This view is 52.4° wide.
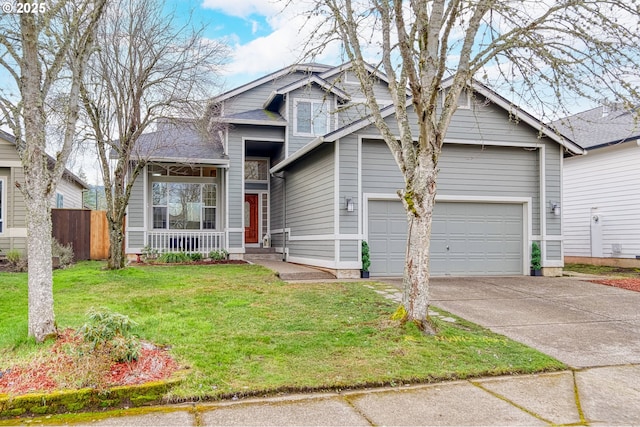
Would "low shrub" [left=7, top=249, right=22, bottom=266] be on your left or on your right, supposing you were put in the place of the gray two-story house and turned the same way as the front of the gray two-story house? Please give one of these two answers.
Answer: on your right

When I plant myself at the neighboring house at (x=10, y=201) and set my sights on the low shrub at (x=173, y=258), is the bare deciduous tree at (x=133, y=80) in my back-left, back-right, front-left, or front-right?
front-right

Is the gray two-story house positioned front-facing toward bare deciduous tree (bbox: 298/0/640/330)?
yes

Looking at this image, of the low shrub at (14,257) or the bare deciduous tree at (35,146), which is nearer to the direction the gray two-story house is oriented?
the bare deciduous tree

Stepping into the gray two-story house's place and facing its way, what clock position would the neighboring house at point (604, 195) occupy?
The neighboring house is roughly at 8 o'clock from the gray two-story house.

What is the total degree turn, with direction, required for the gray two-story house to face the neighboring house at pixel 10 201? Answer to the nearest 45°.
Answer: approximately 90° to its right

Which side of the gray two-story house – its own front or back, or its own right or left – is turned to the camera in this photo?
front

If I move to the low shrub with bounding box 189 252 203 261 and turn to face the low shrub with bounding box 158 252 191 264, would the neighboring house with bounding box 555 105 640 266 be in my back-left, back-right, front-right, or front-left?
back-left

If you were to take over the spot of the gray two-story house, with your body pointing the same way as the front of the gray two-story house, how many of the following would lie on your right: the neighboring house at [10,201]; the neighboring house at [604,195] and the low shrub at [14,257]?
2

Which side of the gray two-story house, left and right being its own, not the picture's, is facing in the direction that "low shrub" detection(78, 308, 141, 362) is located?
front
